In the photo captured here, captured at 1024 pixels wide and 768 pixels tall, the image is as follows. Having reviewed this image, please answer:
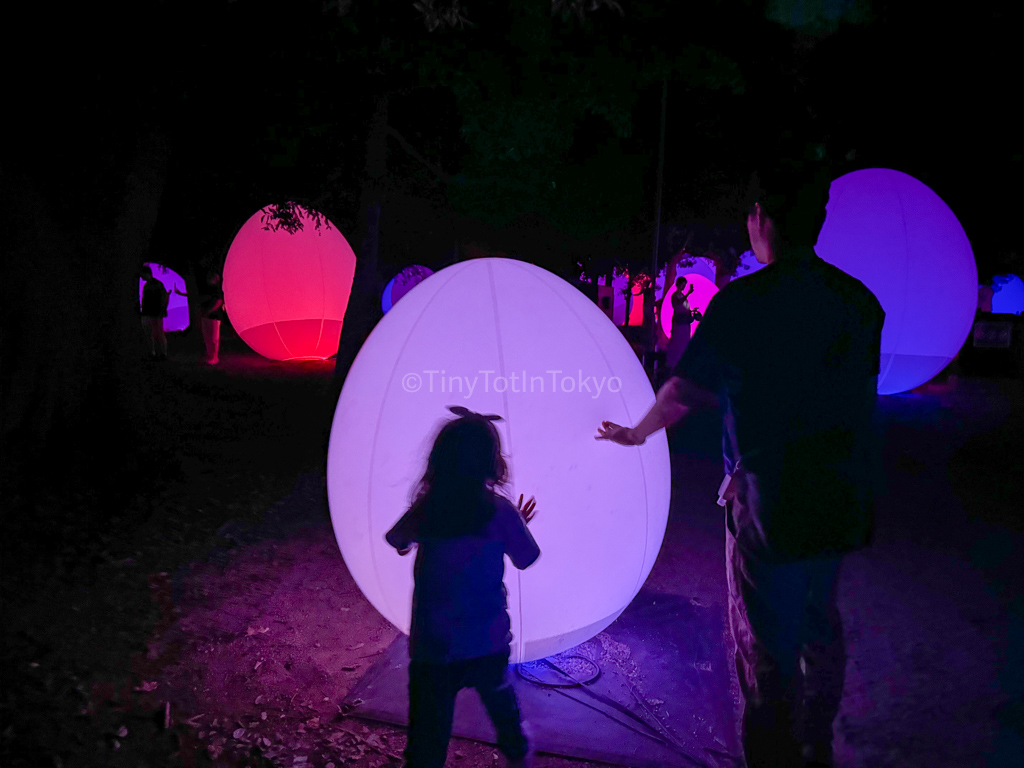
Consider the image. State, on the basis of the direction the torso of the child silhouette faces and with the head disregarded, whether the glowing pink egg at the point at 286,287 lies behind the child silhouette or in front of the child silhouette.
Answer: in front

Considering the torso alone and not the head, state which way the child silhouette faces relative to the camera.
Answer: away from the camera

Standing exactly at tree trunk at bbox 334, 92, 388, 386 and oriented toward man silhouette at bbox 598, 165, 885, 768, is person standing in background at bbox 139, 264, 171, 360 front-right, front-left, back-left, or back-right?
back-right

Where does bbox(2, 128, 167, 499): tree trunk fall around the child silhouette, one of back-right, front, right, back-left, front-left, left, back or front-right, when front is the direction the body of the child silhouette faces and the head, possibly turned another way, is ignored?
front-left

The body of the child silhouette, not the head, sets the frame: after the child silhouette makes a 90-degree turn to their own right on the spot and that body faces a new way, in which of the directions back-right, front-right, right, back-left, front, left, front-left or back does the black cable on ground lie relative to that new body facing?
front-left

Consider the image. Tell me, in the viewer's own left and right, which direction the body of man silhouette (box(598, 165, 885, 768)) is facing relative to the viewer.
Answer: facing away from the viewer and to the left of the viewer

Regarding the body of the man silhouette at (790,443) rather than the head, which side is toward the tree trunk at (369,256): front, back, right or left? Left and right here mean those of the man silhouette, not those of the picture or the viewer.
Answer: front

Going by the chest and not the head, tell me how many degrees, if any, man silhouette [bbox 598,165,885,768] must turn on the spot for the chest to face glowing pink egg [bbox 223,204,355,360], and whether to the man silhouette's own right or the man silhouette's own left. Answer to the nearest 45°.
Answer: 0° — they already face it

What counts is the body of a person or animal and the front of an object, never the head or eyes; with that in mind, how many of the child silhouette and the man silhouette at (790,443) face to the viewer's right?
0

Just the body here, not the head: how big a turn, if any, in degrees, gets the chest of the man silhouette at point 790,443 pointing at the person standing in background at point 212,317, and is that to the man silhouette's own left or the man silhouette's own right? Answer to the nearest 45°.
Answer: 0° — they already face them

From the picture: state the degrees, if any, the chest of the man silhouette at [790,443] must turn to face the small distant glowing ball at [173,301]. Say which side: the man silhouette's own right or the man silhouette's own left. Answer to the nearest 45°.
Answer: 0° — they already face it

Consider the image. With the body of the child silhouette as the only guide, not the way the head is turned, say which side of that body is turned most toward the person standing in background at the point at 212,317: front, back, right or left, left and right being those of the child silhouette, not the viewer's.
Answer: front

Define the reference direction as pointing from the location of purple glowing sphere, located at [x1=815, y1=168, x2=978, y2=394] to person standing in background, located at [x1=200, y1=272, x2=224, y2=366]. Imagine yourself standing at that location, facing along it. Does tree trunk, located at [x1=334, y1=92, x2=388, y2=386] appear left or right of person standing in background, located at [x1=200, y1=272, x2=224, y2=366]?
left
